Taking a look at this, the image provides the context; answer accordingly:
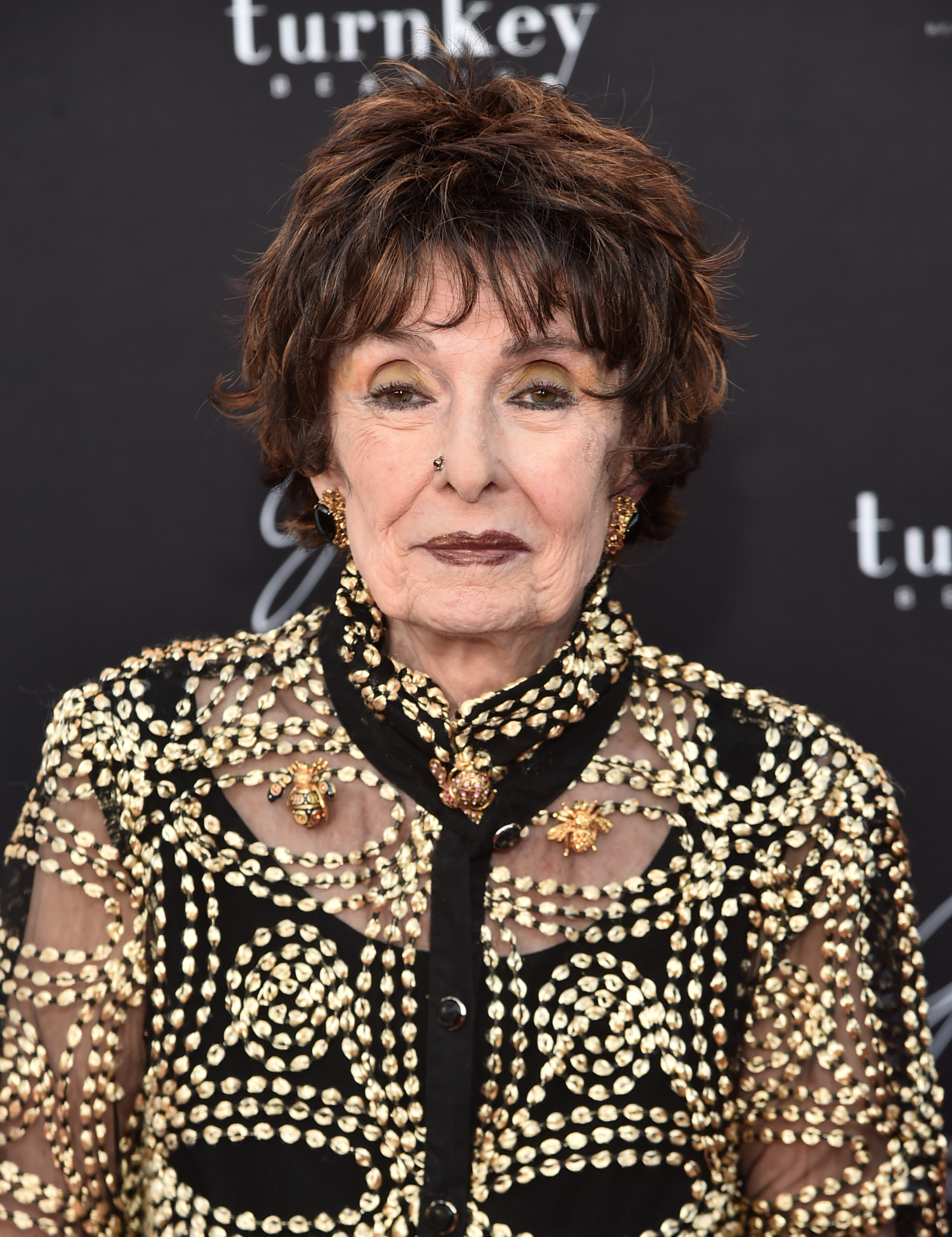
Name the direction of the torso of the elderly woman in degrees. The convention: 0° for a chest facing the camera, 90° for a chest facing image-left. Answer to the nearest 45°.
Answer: approximately 0°
